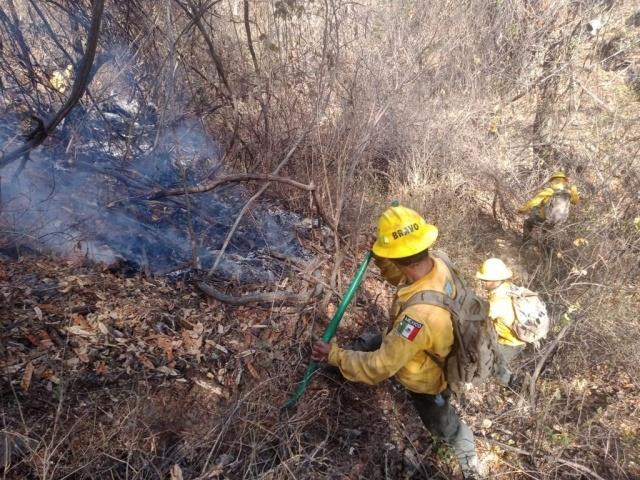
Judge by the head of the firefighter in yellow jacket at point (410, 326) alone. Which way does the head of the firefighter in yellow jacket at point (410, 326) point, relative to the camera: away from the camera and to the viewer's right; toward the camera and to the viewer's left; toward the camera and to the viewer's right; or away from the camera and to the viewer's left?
away from the camera and to the viewer's left

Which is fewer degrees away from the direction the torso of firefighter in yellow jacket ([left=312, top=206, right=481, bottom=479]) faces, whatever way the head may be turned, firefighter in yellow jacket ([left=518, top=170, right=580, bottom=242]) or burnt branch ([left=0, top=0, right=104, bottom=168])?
the burnt branch

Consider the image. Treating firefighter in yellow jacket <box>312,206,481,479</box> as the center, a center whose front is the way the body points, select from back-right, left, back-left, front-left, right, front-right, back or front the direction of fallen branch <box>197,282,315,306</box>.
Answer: front-right

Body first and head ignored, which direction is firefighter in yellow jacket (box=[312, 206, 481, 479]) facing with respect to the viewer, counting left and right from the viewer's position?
facing to the left of the viewer

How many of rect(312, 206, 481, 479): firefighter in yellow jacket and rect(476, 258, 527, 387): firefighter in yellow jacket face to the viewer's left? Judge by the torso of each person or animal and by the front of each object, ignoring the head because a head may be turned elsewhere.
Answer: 2

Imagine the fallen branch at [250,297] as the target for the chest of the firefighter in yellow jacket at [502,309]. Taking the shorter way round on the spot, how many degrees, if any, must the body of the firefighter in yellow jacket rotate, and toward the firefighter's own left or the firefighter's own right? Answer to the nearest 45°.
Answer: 0° — they already face it

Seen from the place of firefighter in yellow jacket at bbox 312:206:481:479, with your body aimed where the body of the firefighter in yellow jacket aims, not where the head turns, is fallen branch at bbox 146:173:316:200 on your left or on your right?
on your right

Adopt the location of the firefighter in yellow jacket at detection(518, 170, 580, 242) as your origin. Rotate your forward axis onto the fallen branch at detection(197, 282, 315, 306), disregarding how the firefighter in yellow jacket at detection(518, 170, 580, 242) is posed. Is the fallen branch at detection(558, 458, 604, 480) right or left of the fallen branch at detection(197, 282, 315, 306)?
left

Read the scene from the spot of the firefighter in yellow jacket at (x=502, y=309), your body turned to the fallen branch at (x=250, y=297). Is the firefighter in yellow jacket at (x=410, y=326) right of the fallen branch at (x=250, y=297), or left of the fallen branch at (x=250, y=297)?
left

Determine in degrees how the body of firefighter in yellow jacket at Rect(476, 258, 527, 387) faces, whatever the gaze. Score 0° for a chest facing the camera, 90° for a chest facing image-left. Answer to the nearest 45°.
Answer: approximately 90°

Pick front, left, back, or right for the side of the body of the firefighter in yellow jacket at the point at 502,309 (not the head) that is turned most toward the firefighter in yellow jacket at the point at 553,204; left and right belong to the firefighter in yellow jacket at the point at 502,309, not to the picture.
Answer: right
